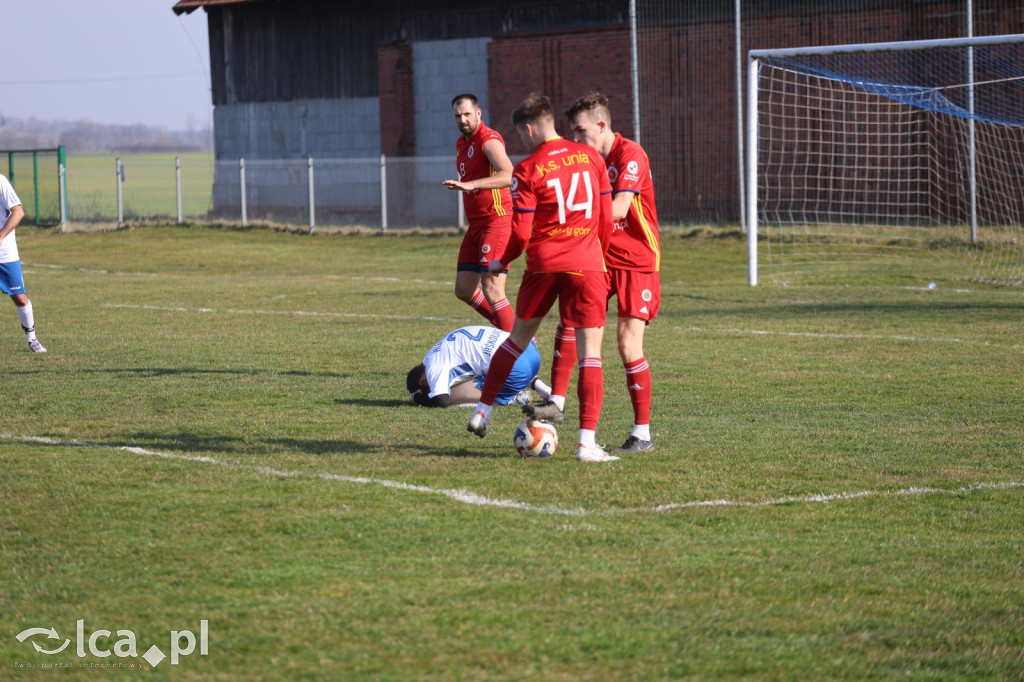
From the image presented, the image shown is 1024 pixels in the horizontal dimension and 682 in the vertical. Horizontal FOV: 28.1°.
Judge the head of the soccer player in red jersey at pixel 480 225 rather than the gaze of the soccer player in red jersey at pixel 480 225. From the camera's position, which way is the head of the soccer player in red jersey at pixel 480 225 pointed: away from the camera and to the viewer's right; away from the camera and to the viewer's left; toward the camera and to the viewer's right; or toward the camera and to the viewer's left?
toward the camera and to the viewer's left

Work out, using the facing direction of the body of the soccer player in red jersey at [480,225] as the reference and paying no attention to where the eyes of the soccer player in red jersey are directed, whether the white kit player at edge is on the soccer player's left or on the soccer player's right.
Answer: on the soccer player's right

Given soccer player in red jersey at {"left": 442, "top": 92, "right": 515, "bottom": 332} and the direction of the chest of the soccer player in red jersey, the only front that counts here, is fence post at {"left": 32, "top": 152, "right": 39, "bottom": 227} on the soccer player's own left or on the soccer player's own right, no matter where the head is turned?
on the soccer player's own right

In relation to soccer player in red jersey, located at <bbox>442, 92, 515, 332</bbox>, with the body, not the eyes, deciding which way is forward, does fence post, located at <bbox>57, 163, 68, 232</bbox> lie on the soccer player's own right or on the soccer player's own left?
on the soccer player's own right

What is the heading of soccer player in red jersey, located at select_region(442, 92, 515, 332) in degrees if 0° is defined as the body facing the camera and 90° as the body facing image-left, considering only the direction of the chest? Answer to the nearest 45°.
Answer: approximately 45°

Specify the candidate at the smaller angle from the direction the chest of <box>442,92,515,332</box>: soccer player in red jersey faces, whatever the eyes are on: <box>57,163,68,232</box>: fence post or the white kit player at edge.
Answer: the white kit player at edge

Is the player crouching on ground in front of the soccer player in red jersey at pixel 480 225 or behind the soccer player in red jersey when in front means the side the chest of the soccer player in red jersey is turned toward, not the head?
in front
